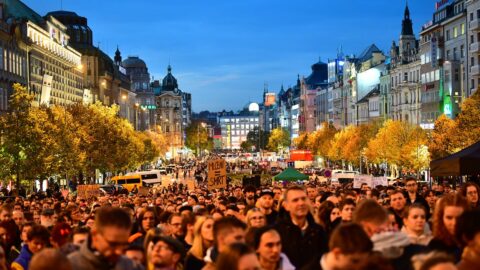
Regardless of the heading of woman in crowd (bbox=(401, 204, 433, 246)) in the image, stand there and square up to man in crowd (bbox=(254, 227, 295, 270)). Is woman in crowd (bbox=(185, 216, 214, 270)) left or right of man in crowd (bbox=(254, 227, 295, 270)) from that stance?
right

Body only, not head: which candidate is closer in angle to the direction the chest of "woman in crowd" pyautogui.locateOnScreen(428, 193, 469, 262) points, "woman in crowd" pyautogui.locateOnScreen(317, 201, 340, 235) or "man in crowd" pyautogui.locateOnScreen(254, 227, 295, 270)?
the man in crowd

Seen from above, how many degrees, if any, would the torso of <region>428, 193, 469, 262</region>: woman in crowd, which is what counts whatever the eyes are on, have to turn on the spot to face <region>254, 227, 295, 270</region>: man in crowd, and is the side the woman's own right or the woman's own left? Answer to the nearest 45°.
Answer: approximately 45° to the woman's own right

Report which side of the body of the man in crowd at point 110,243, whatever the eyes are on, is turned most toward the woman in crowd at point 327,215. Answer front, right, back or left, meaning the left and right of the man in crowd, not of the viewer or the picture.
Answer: left

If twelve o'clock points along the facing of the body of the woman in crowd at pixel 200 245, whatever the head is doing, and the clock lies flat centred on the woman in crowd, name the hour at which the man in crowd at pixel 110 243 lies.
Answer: The man in crowd is roughly at 2 o'clock from the woman in crowd.

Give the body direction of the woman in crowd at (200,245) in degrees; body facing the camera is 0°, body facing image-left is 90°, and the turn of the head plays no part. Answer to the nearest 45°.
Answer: approximately 315°
